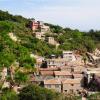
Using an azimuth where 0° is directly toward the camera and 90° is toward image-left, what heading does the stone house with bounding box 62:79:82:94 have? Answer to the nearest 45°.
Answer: approximately 0°

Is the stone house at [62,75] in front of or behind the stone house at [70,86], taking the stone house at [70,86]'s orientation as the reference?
behind

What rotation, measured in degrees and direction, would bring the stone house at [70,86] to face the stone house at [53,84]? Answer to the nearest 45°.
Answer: approximately 90° to its right

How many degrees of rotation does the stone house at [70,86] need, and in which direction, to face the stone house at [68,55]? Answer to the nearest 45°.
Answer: approximately 180°
